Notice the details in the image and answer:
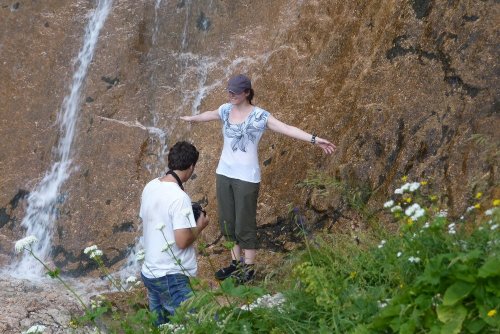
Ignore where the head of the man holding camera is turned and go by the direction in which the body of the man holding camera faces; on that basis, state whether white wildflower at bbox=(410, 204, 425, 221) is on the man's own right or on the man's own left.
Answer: on the man's own right

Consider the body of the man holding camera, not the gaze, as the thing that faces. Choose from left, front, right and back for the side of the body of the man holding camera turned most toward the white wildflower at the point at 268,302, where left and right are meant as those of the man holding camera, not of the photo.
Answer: right

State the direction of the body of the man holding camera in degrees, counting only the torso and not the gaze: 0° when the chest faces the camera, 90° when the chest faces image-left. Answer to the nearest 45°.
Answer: approximately 225°

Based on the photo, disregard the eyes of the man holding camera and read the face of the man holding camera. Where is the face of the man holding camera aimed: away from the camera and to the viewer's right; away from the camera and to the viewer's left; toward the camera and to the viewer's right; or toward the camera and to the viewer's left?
away from the camera and to the viewer's right

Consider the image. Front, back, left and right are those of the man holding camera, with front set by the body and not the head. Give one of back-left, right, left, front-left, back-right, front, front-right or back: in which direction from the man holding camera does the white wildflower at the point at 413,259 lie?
right

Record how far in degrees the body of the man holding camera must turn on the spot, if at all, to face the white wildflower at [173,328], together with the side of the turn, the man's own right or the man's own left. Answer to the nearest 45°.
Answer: approximately 135° to the man's own right
